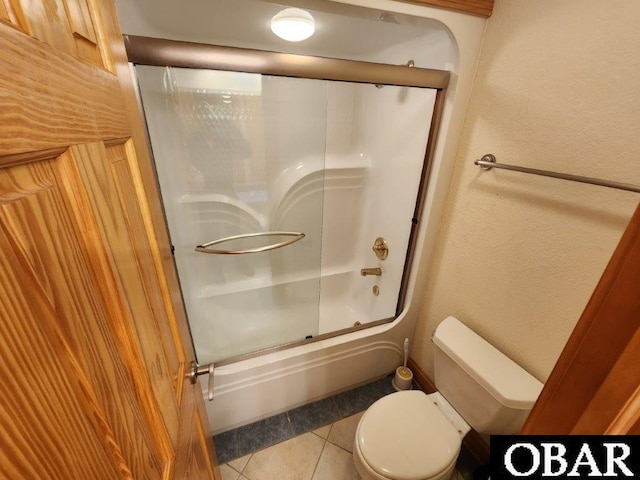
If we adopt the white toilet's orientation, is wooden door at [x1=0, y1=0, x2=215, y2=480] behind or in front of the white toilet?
in front

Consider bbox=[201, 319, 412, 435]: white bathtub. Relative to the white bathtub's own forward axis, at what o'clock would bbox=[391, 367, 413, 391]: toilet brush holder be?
The toilet brush holder is roughly at 10 o'clock from the white bathtub.

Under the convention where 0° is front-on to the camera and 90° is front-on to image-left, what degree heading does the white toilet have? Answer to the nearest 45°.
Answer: approximately 45°

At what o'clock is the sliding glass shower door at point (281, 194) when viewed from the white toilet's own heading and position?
The sliding glass shower door is roughly at 2 o'clock from the white toilet.

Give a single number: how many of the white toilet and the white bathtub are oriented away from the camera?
0

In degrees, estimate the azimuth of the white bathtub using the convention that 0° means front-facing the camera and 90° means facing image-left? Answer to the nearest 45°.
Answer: approximately 315°
